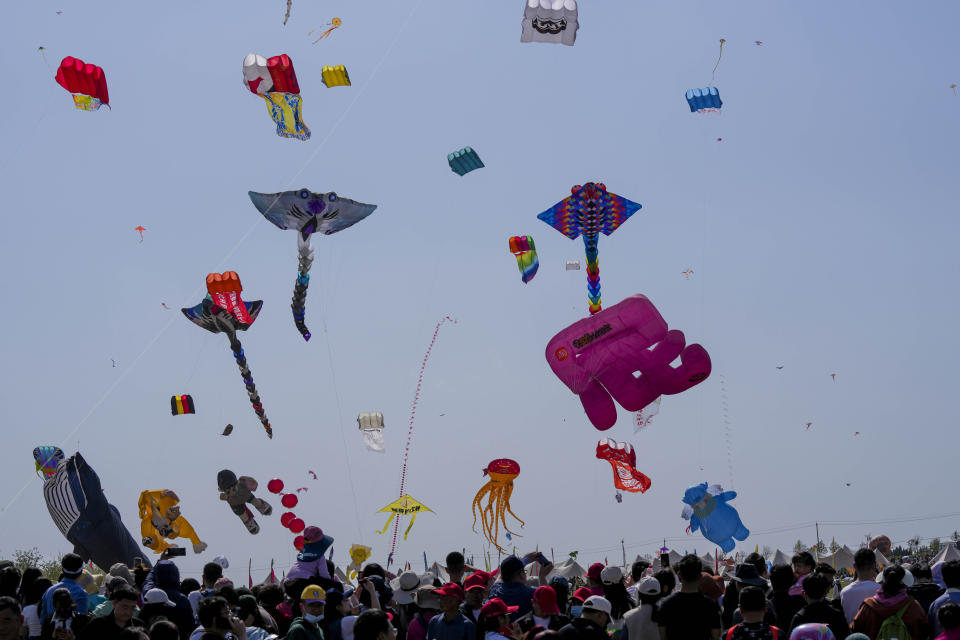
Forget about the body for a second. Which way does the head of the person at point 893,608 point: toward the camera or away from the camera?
away from the camera

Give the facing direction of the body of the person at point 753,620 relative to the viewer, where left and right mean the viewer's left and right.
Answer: facing away from the viewer

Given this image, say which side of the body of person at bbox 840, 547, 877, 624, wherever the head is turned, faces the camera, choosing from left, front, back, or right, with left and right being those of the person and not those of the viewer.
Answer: back

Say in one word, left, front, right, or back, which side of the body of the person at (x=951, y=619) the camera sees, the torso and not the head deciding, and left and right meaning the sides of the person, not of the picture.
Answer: back

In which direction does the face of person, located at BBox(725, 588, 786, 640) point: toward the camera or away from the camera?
away from the camera

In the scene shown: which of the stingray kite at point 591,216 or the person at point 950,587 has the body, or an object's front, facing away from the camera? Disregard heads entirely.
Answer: the person

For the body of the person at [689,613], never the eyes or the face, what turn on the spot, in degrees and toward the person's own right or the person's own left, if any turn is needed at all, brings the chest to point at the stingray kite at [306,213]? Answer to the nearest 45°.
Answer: approximately 45° to the person's own left

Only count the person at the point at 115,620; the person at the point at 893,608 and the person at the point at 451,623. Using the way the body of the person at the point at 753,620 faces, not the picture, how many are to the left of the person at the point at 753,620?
2

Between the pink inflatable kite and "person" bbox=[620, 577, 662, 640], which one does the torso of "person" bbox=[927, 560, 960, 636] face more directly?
the pink inflatable kite

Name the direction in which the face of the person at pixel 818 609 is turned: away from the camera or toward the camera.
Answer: away from the camera

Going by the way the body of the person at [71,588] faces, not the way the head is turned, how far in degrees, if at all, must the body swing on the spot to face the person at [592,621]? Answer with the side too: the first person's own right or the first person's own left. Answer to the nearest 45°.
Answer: approximately 135° to the first person's own right

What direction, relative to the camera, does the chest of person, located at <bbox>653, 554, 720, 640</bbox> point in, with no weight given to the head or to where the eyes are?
away from the camera

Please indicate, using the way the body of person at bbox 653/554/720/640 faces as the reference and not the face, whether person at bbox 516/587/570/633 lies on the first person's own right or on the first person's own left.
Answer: on the first person's own left

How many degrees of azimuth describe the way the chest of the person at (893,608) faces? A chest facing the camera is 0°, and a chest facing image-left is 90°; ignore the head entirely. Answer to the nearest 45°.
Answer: approximately 180°
